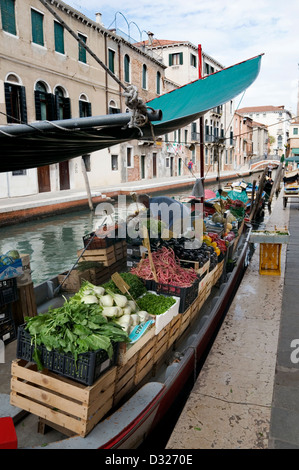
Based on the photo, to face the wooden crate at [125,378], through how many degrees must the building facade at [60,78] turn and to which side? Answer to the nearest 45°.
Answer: approximately 45° to its right

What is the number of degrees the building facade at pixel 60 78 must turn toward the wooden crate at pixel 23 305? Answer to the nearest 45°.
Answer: approximately 45° to its right

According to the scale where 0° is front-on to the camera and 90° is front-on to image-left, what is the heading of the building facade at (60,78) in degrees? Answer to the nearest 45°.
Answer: approximately 315°

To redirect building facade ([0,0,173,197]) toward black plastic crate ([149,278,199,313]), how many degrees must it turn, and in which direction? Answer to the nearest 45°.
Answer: approximately 45° to its right

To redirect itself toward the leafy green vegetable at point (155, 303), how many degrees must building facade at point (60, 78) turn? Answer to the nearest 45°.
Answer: approximately 45° to its right

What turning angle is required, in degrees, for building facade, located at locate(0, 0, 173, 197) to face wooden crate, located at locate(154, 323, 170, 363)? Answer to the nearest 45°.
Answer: approximately 45° to its right

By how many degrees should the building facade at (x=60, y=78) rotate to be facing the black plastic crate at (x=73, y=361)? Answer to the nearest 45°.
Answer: approximately 45° to its right

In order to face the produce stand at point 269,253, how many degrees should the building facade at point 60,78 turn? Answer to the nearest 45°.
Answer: approximately 45° to its right
